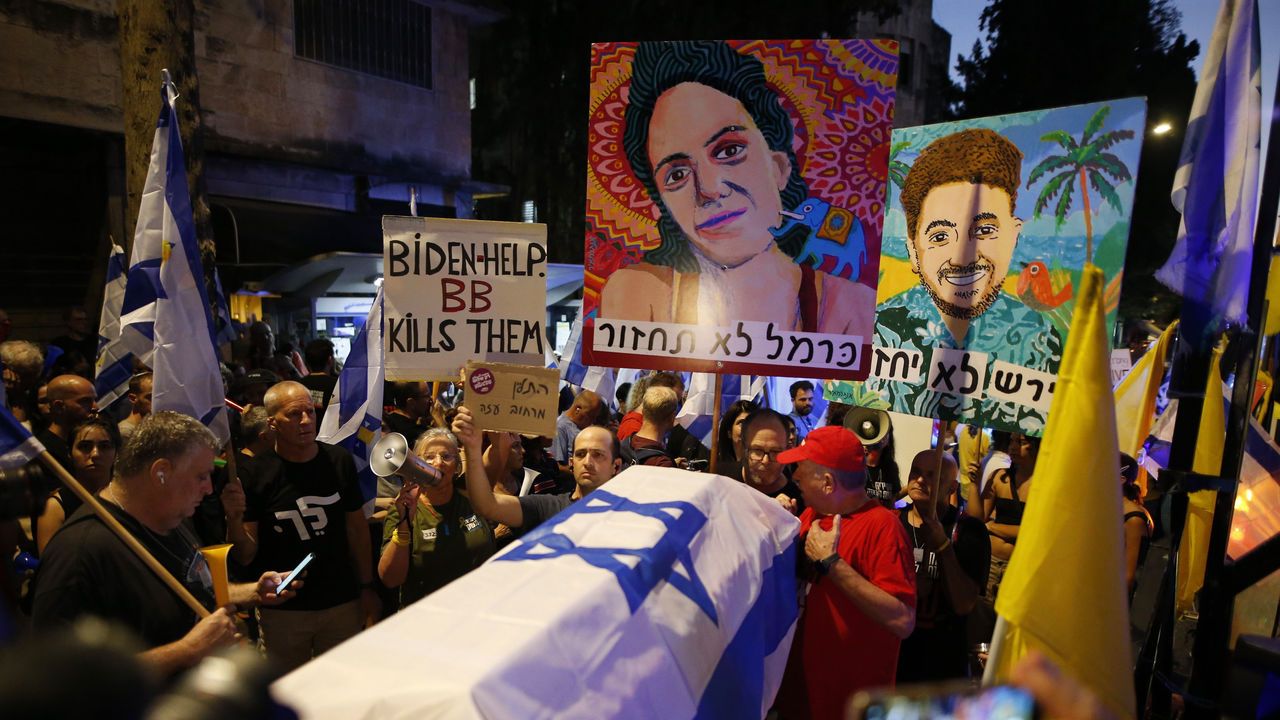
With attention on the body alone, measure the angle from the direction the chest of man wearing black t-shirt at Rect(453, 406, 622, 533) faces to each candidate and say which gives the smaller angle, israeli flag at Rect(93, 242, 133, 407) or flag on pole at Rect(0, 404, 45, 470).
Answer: the flag on pole

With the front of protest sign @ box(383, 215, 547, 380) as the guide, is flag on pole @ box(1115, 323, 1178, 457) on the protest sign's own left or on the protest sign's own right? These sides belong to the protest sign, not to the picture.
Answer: on the protest sign's own left

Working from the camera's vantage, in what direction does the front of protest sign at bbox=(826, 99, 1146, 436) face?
facing the viewer and to the left of the viewer

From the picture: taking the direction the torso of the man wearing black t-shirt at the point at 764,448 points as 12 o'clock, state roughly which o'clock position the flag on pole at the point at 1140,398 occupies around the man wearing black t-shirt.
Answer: The flag on pole is roughly at 8 o'clock from the man wearing black t-shirt.

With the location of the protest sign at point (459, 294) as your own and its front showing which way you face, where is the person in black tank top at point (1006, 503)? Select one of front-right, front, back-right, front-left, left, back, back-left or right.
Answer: left

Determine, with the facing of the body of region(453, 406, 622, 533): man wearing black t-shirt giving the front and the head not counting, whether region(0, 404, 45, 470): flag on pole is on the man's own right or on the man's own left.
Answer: on the man's own right

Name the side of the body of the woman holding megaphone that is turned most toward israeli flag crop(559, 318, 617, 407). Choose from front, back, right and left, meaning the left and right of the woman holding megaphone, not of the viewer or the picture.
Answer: back

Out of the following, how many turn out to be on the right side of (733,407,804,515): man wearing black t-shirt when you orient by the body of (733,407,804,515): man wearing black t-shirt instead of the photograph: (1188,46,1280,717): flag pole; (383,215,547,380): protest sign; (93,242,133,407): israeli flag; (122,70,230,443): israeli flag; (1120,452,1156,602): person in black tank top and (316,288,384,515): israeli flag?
4

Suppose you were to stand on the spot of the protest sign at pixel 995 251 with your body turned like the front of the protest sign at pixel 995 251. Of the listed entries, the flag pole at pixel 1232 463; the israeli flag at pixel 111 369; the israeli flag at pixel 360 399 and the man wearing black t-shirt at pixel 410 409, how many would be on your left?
1

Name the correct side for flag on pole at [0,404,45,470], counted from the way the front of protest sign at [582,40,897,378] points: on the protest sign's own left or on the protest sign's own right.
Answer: on the protest sign's own right

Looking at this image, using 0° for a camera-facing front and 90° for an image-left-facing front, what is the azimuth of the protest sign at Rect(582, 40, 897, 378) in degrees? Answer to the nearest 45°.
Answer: approximately 0°

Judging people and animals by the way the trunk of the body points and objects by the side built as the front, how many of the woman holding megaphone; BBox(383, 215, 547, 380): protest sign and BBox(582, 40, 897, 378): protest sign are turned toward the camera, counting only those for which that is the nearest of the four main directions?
3

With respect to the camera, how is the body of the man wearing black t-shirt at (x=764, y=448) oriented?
toward the camera

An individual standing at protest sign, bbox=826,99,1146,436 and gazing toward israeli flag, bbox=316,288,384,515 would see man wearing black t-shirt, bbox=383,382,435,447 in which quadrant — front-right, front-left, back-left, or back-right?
front-right
